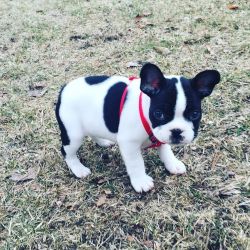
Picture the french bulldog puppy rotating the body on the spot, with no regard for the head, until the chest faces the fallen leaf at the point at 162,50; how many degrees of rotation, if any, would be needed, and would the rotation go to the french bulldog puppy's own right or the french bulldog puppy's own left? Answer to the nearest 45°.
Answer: approximately 135° to the french bulldog puppy's own left

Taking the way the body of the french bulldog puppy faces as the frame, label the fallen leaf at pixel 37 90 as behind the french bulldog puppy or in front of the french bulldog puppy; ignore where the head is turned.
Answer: behind

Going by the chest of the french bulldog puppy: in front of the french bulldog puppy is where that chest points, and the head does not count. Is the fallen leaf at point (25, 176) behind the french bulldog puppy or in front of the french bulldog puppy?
behind

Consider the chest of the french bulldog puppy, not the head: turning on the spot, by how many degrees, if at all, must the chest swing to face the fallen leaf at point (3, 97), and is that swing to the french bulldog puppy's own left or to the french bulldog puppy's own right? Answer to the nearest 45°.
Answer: approximately 180°

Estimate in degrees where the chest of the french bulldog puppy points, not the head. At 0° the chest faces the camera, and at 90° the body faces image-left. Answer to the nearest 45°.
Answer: approximately 315°

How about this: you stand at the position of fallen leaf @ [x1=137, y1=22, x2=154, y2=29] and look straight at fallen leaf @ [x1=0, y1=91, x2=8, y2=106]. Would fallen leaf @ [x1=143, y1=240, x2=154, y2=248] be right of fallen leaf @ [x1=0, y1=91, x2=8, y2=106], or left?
left

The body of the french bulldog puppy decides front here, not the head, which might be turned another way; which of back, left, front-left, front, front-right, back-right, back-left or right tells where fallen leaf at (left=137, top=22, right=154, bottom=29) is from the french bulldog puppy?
back-left
